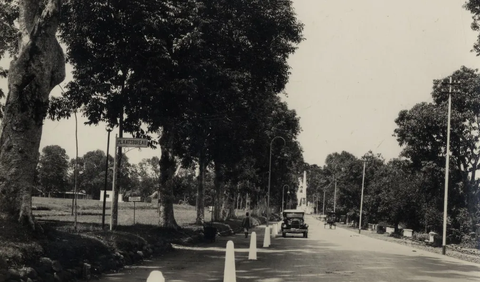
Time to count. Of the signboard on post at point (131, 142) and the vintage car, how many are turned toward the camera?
2

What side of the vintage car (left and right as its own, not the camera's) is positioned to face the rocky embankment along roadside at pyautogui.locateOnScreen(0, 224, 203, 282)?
front

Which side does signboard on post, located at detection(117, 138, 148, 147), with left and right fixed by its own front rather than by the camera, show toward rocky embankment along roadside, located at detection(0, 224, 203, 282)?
front

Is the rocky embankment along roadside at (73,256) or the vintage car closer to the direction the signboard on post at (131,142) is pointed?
the rocky embankment along roadside

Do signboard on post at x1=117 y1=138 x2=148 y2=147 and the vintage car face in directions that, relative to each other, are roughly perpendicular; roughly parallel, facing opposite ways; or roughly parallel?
roughly parallel

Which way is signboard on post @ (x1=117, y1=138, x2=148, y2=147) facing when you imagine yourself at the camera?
facing the viewer

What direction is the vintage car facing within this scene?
toward the camera
